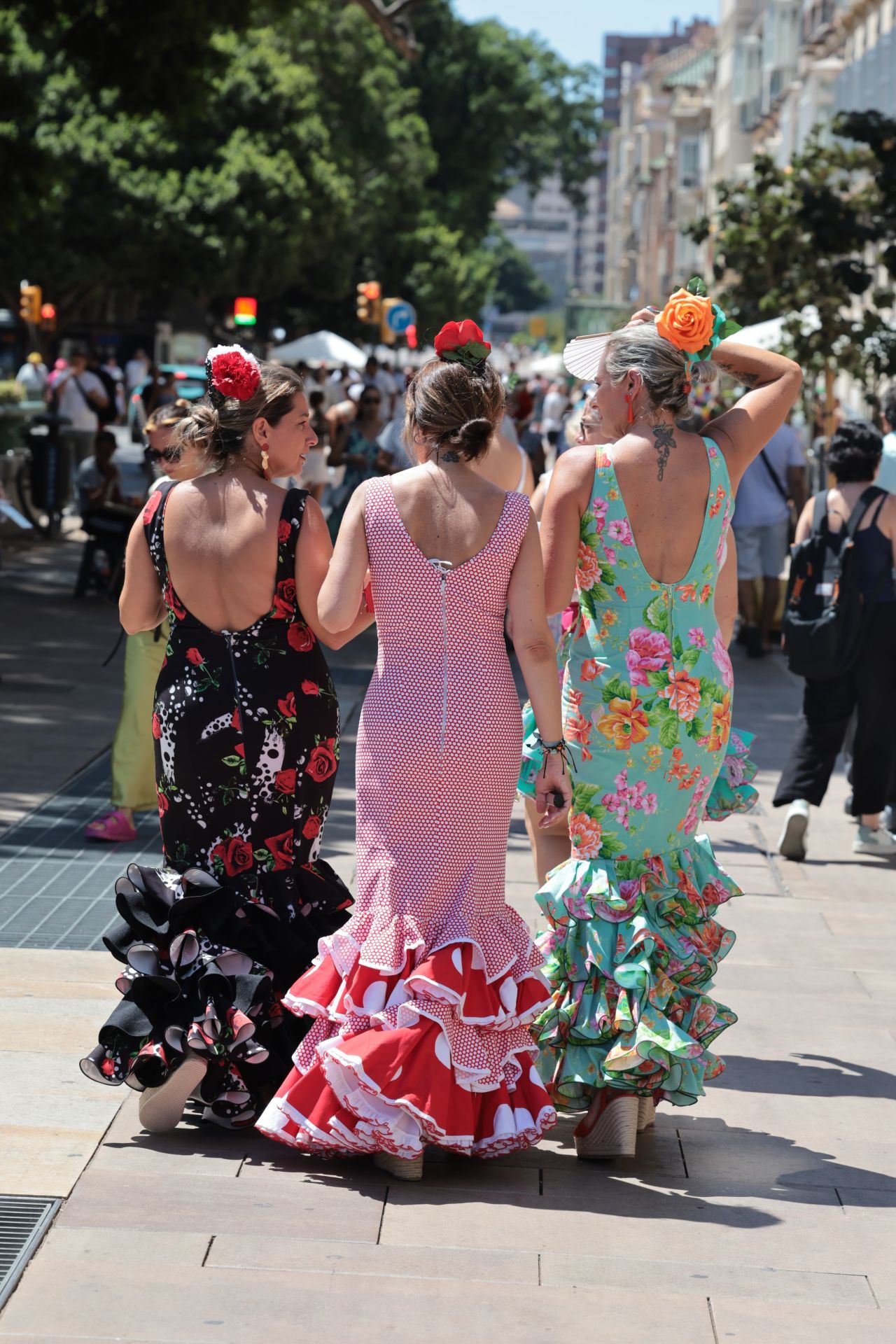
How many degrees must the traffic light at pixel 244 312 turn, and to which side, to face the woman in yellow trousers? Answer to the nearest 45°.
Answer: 0° — it already faces them

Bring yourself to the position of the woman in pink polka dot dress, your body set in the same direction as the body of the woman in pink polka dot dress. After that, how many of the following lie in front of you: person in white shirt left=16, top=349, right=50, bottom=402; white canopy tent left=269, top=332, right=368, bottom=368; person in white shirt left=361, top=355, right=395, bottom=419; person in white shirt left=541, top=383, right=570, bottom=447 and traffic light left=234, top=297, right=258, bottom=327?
5

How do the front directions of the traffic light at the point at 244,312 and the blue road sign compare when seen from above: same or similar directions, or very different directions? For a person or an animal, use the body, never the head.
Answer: same or similar directions

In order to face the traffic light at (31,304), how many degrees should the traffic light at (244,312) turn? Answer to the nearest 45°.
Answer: approximately 135° to its right

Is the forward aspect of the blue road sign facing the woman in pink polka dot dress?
yes

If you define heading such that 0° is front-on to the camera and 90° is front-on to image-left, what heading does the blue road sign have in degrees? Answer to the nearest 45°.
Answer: approximately 0°

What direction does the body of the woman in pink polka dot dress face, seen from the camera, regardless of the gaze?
away from the camera

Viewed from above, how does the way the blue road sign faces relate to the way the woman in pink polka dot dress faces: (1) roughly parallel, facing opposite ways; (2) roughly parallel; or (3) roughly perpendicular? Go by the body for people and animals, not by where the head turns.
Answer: roughly parallel, facing opposite ways

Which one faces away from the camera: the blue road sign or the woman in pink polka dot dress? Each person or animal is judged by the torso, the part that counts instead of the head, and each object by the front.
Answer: the woman in pink polka dot dress

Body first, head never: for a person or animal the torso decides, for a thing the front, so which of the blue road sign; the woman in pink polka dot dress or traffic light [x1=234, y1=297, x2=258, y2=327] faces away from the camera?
the woman in pink polka dot dress

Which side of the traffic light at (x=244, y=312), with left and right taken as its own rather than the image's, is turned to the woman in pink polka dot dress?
front

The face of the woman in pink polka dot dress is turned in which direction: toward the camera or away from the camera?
away from the camera

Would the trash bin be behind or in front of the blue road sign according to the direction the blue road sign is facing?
in front

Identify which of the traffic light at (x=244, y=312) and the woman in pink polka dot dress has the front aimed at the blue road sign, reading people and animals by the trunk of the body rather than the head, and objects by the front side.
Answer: the woman in pink polka dot dress

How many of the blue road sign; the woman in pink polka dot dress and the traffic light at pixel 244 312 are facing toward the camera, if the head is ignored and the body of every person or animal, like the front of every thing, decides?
2

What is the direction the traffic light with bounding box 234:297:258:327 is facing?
toward the camera

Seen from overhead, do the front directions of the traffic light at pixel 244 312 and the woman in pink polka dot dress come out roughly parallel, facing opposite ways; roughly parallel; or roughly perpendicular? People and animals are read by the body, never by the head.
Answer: roughly parallel, facing opposite ways
